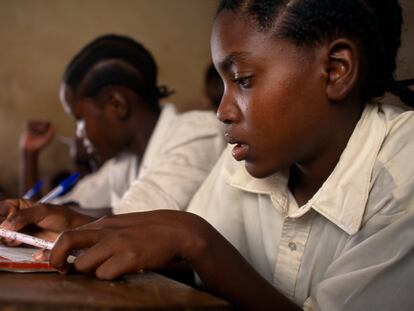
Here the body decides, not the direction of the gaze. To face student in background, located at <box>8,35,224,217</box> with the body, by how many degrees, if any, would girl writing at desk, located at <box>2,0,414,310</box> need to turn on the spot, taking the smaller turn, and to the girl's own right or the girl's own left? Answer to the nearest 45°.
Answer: approximately 90° to the girl's own right

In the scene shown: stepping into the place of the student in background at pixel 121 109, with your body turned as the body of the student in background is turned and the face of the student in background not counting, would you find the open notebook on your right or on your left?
on your left

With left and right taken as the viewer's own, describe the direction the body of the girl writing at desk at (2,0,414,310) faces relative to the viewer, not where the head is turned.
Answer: facing the viewer and to the left of the viewer

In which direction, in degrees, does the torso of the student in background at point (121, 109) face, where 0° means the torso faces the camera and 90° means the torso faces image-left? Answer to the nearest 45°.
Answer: approximately 90°

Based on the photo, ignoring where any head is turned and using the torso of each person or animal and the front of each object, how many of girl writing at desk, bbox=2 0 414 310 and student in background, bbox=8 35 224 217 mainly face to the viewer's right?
0

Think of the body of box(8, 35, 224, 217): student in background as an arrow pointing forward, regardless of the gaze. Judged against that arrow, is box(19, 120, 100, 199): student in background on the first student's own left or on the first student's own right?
on the first student's own right
